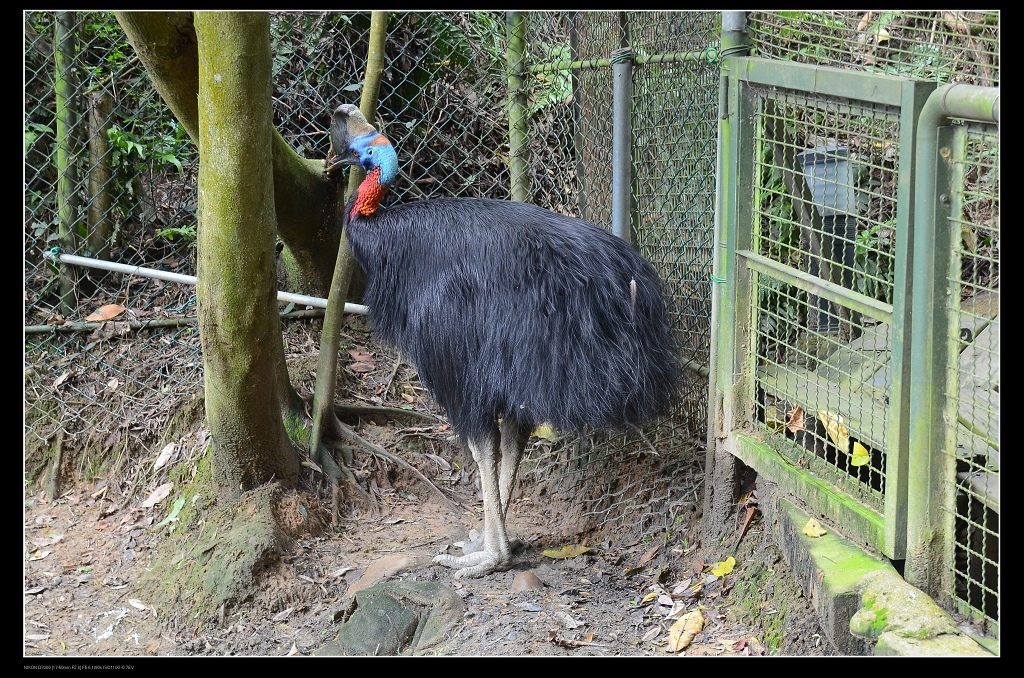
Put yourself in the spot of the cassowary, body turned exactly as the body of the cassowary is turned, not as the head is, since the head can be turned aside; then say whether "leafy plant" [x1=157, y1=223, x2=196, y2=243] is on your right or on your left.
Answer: on your right

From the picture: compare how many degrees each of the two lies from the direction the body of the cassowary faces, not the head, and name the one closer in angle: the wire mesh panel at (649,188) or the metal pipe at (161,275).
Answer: the metal pipe

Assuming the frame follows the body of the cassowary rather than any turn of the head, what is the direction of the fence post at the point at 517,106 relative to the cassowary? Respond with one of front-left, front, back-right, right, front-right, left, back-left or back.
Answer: right

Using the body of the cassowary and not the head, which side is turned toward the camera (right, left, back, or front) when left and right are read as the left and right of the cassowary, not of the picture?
left
